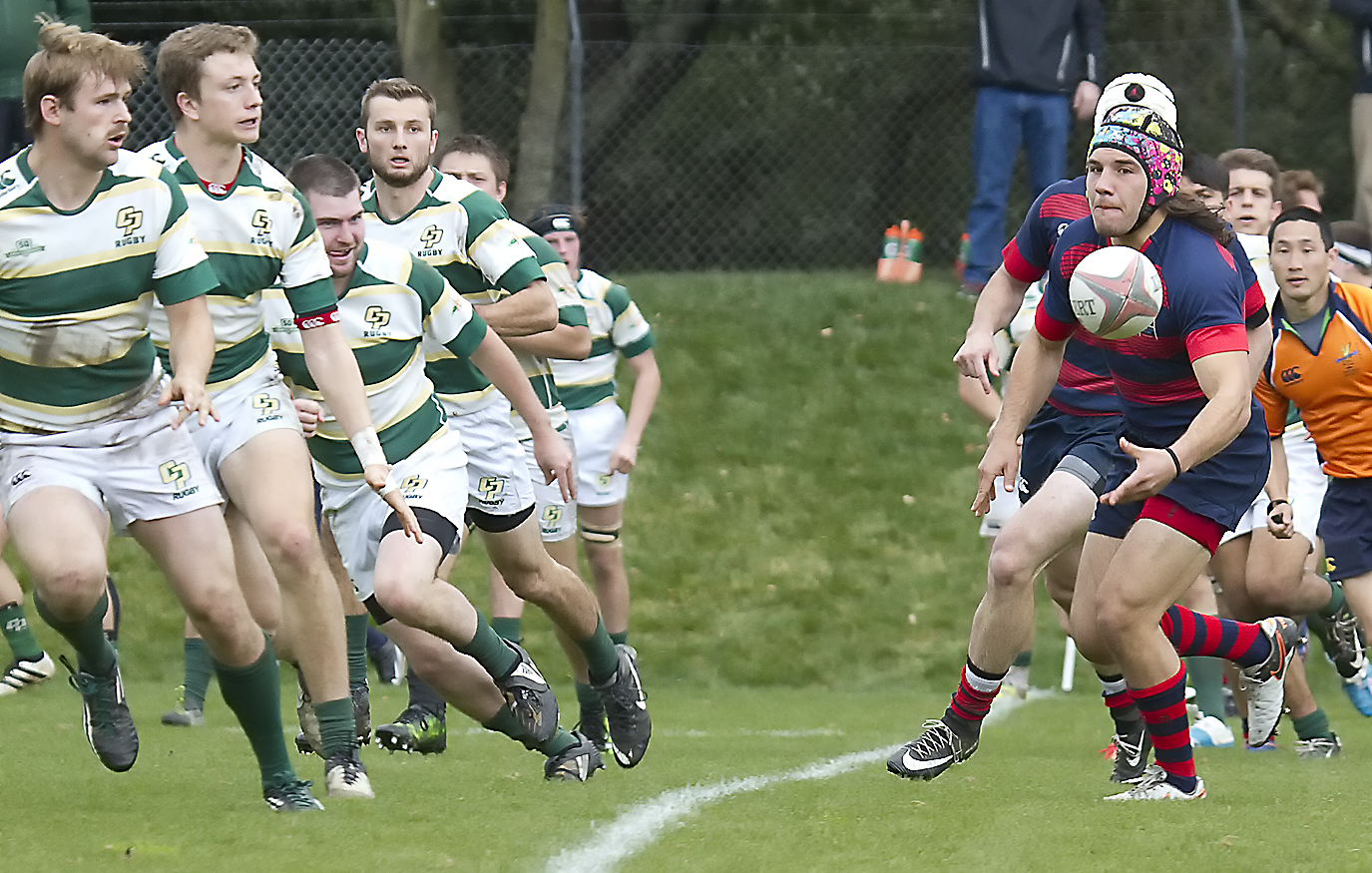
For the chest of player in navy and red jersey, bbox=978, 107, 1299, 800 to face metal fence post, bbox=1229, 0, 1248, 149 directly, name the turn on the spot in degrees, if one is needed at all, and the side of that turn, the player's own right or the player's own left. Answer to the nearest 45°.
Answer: approximately 135° to the player's own right

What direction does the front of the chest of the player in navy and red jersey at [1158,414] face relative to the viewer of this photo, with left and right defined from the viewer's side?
facing the viewer and to the left of the viewer

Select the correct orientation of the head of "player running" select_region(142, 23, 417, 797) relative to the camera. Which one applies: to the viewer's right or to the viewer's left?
to the viewer's right

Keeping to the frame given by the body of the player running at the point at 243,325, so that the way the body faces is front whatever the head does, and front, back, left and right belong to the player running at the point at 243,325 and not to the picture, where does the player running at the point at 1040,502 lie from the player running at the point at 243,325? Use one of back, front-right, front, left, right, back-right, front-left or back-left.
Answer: front-left

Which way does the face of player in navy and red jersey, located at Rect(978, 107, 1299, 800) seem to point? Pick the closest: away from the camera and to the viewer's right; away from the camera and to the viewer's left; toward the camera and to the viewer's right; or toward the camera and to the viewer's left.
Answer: toward the camera and to the viewer's left

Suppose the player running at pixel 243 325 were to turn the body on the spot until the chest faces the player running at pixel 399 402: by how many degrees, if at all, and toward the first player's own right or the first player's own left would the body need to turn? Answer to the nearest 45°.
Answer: approximately 90° to the first player's own left

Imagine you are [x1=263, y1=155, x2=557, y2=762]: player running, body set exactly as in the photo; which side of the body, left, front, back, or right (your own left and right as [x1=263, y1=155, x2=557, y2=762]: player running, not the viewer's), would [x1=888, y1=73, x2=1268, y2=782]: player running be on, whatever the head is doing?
left

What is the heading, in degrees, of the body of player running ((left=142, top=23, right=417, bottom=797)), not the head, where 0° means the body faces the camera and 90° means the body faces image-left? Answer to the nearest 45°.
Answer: approximately 315°

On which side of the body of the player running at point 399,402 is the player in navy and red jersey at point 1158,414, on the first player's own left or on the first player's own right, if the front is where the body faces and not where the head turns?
on the first player's own left

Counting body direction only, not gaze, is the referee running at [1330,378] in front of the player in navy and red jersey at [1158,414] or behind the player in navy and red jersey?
behind

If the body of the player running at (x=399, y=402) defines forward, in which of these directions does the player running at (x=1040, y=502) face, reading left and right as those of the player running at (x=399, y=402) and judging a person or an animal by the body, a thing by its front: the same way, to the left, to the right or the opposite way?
to the right

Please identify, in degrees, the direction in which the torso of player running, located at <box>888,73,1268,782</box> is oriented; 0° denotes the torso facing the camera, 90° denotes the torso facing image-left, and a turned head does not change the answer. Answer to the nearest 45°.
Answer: approximately 45°

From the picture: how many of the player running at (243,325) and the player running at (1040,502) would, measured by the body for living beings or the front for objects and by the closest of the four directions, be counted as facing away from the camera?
0

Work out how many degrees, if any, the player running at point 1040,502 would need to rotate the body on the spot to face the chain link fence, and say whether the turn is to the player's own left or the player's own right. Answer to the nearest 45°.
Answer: approximately 135° to the player's own right

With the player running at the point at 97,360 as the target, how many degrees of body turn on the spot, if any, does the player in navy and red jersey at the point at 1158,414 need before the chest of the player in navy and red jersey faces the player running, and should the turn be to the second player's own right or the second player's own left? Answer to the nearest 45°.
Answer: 0° — they already face them

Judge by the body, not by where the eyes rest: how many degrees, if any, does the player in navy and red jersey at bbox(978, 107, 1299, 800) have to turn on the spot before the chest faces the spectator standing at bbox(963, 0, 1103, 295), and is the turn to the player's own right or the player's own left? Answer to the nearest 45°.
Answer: approximately 135° to the player's own right

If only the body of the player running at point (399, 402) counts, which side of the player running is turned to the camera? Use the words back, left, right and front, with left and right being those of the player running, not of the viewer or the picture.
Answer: front
